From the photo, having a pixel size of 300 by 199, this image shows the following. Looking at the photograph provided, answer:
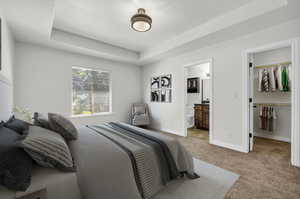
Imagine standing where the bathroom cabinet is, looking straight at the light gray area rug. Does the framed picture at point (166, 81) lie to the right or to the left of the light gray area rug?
right

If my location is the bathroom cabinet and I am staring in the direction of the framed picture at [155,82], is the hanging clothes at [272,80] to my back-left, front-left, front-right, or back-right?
back-left

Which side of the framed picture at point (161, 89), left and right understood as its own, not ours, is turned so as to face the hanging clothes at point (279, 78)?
left

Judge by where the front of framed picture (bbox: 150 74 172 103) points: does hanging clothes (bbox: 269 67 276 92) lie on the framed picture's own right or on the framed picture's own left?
on the framed picture's own left

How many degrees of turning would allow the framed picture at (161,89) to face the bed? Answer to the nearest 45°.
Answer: approximately 45° to its left

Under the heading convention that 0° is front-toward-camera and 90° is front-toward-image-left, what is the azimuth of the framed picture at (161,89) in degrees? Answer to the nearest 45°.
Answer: approximately 45°

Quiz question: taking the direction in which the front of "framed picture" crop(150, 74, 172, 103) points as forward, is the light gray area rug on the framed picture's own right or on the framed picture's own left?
on the framed picture's own left
